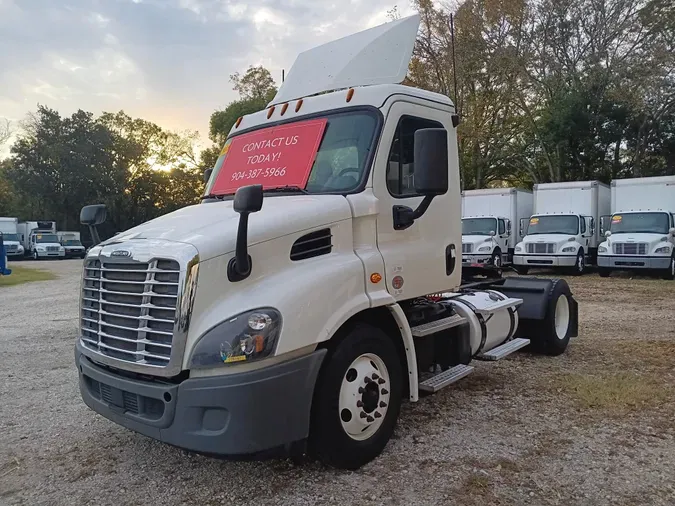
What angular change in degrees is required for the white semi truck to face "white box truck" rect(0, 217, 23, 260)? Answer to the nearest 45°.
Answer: approximately 90° to its right

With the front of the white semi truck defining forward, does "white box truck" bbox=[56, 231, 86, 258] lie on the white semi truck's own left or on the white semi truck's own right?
on the white semi truck's own right

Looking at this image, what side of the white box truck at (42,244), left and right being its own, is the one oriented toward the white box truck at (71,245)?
left

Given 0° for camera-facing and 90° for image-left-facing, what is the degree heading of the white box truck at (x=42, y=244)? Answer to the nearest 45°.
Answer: approximately 315°

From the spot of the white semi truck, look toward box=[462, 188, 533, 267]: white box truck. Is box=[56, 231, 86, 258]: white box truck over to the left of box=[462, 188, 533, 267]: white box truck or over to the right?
left

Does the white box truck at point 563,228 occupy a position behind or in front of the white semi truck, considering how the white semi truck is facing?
behind

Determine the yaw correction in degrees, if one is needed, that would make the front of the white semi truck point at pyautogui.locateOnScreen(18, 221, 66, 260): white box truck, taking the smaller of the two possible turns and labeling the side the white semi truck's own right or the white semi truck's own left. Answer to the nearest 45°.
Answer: approximately 90° to the white semi truck's own right

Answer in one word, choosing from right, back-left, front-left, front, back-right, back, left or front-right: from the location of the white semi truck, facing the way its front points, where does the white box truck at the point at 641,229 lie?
back

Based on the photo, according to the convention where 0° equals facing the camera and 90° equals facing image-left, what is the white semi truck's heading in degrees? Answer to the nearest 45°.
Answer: approximately 45°
